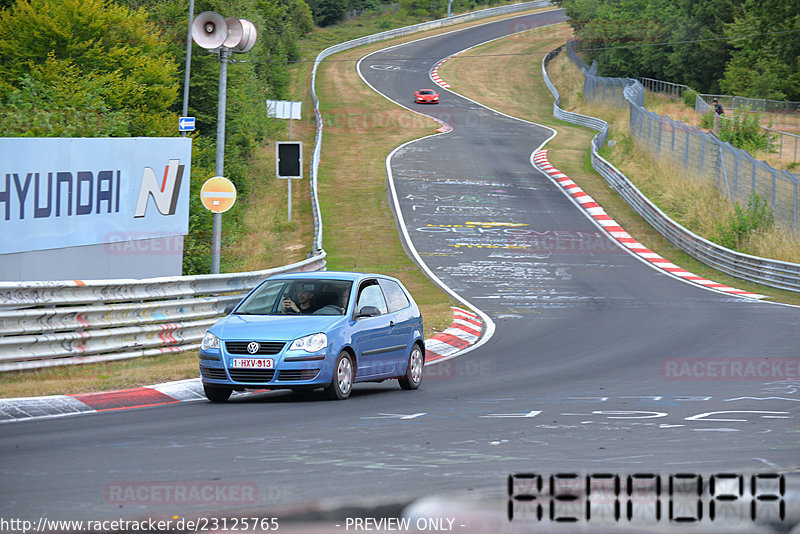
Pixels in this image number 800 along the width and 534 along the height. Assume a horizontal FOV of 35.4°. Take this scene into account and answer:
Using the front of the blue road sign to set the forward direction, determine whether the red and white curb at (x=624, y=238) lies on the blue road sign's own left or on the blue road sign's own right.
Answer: on the blue road sign's own left

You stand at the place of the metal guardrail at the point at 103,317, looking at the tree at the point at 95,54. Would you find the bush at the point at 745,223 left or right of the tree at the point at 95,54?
right

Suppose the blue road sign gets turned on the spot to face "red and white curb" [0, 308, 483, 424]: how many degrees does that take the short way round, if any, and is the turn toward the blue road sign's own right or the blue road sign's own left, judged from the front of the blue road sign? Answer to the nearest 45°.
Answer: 0° — it already faces it

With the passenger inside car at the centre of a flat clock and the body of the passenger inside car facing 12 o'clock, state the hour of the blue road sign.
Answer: The blue road sign is roughly at 4 o'clock from the passenger inside car.

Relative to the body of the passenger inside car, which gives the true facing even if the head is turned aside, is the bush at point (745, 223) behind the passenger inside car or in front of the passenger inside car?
behind

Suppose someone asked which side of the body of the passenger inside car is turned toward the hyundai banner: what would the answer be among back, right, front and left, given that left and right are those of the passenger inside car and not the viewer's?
right

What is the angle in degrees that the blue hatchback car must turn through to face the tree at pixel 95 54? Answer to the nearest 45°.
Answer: approximately 135° to its right

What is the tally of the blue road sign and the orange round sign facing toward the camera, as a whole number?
2

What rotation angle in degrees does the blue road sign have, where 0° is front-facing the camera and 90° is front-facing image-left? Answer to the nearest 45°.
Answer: approximately 0°

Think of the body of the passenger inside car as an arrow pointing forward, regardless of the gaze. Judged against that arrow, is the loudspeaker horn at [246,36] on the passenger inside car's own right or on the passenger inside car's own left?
on the passenger inside car's own right

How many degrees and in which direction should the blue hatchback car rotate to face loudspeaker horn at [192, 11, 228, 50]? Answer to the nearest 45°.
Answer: approximately 135° to its right

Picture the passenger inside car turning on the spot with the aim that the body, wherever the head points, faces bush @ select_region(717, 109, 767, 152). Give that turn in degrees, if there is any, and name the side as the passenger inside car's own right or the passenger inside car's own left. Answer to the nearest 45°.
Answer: approximately 180°
